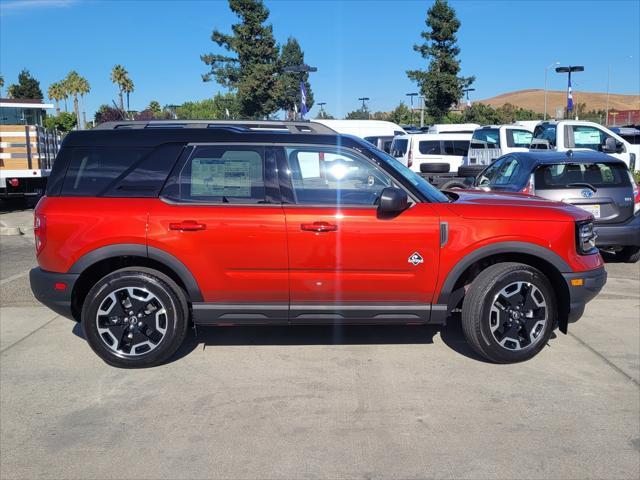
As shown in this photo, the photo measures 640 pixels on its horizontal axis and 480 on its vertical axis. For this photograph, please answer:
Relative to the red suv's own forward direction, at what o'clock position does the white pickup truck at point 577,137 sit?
The white pickup truck is roughly at 10 o'clock from the red suv.

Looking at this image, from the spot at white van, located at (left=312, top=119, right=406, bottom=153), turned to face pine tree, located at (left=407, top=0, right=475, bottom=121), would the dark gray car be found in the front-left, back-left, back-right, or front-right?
back-right

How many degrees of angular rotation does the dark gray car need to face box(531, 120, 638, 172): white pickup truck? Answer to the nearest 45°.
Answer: approximately 45° to its right

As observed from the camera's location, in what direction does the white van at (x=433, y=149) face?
facing away from the viewer and to the right of the viewer

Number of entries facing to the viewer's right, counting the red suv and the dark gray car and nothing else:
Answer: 1

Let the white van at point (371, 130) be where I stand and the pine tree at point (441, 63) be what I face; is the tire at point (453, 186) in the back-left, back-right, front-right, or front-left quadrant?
back-right

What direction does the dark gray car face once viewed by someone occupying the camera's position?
facing away from the viewer and to the left of the viewer

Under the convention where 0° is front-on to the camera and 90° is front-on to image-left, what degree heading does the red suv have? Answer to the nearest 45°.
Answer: approximately 270°
